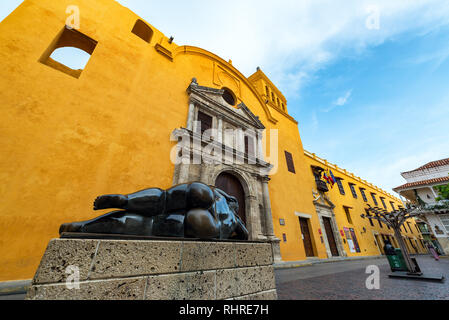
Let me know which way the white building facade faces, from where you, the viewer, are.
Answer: facing the viewer and to the left of the viewer

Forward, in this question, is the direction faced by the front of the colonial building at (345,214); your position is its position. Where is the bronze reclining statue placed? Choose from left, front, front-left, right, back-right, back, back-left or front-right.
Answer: front-right

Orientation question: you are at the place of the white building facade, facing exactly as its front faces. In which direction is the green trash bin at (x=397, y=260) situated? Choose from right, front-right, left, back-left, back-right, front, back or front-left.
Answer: front-left

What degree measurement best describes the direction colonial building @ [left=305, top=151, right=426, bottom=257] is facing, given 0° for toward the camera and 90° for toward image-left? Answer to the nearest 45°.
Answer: approximately 315°

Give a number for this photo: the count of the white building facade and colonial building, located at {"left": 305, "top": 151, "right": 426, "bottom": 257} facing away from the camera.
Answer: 0

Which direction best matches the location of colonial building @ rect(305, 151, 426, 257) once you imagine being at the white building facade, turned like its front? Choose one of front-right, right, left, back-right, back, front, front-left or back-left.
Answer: front

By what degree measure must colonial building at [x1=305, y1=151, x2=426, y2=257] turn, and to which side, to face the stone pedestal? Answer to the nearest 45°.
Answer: approximately 45° to its right

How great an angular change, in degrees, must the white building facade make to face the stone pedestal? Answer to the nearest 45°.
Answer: approximately 45° to its left

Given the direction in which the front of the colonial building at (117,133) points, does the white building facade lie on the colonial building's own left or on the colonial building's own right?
on the colonial building's own left

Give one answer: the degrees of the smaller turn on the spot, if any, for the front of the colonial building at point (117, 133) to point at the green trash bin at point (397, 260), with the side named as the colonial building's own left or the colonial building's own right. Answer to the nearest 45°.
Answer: approximately 45° to the colonial building's own left

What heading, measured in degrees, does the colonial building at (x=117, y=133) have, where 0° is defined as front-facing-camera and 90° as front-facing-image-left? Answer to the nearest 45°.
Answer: approximately 315°
